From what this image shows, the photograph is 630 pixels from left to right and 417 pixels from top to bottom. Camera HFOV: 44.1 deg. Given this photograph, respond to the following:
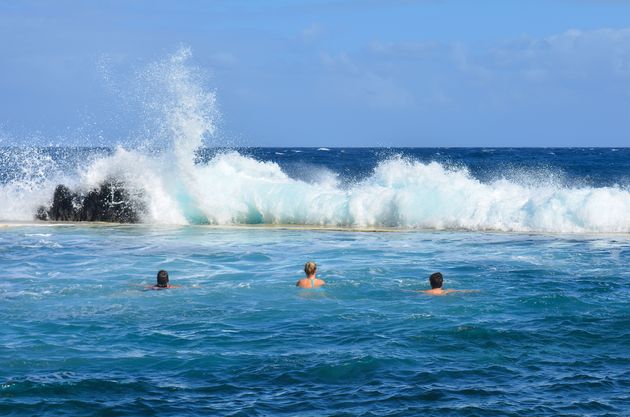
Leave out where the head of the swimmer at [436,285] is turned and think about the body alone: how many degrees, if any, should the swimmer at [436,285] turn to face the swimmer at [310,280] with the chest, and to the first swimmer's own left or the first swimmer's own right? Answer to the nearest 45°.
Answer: approximately 90° to the first swimmer's own left

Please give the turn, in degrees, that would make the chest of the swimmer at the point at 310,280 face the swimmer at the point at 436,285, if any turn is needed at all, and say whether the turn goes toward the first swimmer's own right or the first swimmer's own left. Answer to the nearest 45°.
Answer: approximately 90° to the first swimmer's own right

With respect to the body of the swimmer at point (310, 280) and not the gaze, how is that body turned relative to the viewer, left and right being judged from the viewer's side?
facing away from the viewer

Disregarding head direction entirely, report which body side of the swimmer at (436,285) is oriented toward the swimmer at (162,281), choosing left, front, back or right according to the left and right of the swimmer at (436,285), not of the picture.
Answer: left

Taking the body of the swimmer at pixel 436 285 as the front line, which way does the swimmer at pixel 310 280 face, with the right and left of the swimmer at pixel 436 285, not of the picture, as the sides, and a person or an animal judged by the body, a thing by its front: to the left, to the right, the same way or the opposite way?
the same way

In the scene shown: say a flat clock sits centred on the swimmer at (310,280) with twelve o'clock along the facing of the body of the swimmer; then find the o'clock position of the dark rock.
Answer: The dark rock is roughly at 11 o'clock from the swimmer.

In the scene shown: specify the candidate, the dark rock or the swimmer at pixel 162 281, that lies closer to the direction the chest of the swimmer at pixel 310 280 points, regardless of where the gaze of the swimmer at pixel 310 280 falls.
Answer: the dark rock

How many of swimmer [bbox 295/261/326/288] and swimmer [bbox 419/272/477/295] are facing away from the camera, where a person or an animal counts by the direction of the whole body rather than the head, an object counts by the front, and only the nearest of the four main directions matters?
2

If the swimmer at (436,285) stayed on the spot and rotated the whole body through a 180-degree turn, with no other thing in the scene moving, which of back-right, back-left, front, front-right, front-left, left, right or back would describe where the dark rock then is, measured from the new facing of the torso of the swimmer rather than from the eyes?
back-right

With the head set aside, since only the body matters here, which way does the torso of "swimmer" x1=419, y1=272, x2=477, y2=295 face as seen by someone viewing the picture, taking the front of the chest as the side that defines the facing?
away from the camera

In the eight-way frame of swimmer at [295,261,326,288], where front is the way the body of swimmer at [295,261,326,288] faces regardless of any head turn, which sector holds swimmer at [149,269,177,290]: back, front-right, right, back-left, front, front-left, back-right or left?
left
